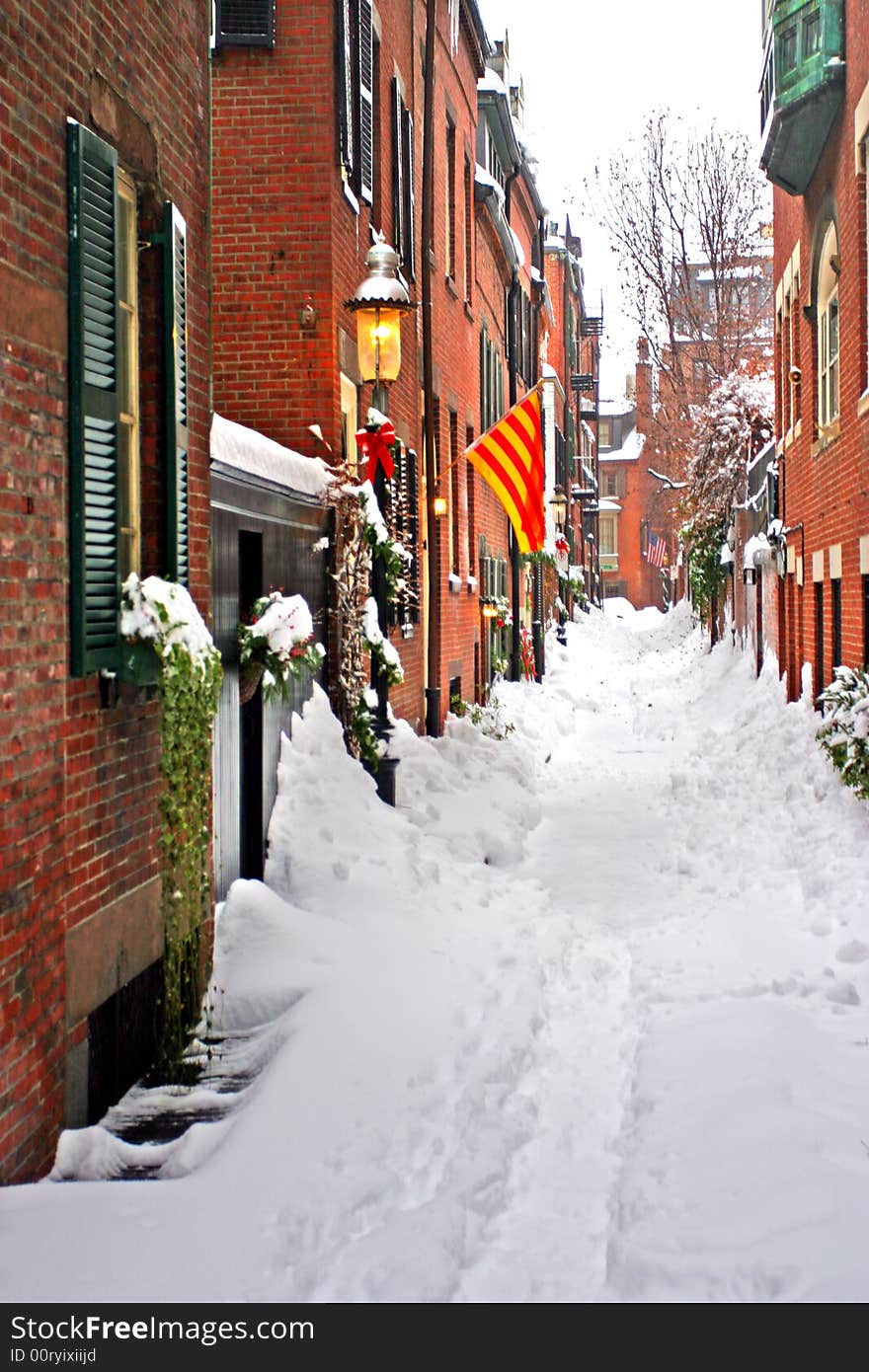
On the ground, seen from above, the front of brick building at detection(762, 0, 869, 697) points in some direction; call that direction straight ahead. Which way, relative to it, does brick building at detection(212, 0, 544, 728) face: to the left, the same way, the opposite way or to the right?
the opposite way

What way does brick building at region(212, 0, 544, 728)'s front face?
to the viewer's right

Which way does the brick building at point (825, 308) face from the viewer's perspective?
to the viewer's left

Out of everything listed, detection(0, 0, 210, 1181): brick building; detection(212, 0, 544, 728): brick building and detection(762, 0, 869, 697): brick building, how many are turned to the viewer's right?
2

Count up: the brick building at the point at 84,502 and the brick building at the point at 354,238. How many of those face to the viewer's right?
2

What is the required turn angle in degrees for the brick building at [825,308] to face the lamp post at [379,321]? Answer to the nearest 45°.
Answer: approximately 45° to its left

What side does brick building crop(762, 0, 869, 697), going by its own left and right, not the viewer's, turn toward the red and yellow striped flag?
front

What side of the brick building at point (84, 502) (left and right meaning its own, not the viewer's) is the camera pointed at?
right

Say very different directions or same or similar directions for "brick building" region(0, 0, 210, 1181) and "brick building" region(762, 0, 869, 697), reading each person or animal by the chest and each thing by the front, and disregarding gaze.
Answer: very different directions

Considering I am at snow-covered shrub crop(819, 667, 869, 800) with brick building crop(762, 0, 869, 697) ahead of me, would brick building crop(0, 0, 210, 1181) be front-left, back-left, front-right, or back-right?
back-left

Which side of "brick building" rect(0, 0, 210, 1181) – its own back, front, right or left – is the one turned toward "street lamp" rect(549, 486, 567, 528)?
left
